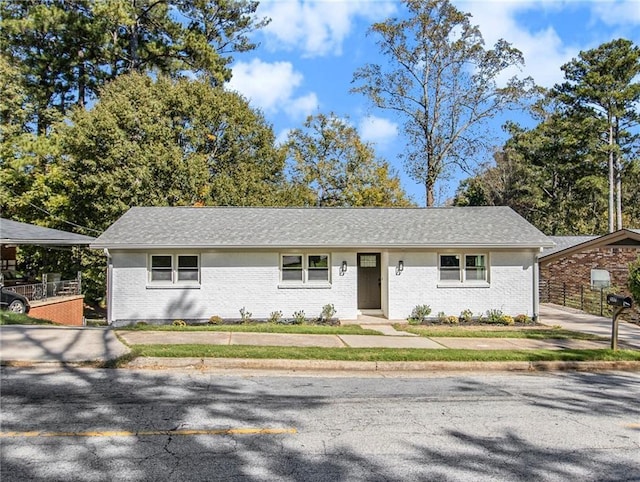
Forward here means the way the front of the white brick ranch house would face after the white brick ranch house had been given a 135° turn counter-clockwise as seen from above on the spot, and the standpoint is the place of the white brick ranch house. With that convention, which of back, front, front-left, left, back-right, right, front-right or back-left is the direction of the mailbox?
right

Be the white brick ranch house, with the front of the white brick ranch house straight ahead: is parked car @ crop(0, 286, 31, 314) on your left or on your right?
on your right

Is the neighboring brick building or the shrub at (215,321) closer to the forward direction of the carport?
the shrub

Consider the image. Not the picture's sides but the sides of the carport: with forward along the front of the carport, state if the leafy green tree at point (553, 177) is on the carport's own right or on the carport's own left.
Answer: on the carport's own left

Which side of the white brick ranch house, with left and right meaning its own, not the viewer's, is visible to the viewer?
front

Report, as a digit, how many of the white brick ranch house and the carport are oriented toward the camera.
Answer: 2

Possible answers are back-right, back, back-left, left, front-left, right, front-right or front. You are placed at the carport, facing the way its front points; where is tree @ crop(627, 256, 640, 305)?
front-left

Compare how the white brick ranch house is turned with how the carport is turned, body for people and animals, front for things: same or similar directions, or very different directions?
same or similar directions

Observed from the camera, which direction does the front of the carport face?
facing the viewer

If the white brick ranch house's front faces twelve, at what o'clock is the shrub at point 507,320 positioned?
The shrub is roughly at 9 o'clock from the white brick ranch house.

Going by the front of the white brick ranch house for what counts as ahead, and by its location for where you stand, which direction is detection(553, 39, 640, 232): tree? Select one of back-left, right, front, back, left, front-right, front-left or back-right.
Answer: back-left

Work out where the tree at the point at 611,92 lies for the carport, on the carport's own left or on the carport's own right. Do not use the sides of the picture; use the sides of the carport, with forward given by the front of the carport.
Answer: on the carport's own left

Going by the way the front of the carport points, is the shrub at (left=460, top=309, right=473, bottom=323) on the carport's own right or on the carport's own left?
on the carport's own left
